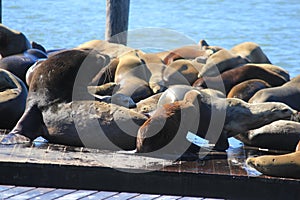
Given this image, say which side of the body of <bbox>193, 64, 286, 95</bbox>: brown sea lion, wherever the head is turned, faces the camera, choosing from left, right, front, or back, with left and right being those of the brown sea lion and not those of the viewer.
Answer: left

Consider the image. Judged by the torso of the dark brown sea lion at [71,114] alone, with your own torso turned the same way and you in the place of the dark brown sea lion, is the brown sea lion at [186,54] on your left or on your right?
on your right

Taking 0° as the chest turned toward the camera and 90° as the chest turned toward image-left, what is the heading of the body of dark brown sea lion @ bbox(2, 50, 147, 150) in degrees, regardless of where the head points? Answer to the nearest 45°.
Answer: approximately 90°

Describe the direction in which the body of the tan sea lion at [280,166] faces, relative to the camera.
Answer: to the viewer's left
